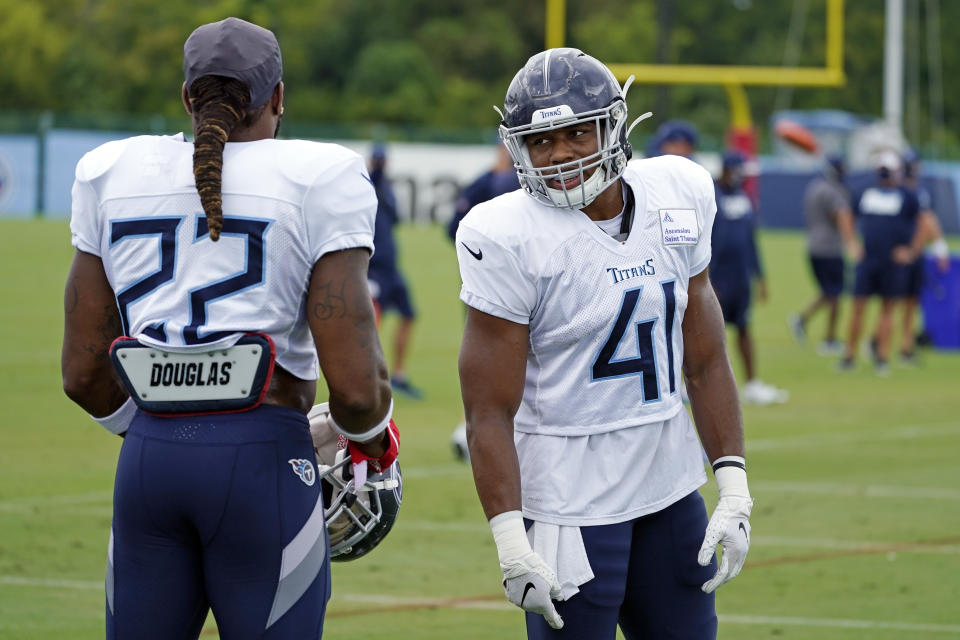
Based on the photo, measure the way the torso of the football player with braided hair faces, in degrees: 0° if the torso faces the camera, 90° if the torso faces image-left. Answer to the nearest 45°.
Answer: approximately 180°

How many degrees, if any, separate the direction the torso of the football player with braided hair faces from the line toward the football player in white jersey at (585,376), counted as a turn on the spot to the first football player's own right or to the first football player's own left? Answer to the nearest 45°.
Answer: approximately 90° to the first football player's own right

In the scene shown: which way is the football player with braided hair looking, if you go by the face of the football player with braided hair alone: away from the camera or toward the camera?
away from the camera

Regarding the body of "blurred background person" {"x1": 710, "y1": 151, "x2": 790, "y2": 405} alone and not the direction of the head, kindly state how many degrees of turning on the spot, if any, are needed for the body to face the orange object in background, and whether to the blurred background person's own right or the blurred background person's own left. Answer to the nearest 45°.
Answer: approximately 135° to the blurred background person's own left
